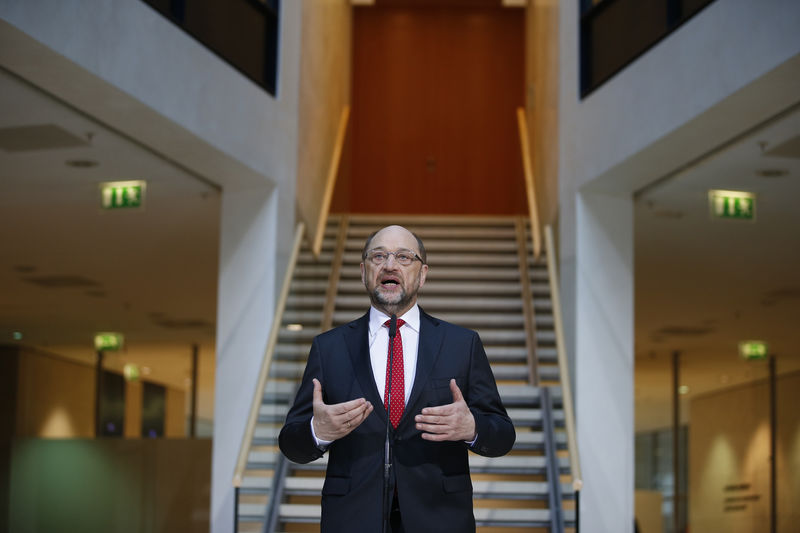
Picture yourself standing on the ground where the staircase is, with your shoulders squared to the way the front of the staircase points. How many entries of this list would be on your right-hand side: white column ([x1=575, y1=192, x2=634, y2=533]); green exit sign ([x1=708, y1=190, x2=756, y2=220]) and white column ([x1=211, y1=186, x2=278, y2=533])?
1

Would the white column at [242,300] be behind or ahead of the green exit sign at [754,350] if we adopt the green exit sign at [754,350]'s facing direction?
ahead

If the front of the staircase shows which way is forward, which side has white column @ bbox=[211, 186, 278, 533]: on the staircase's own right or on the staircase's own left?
on the staircase's own right

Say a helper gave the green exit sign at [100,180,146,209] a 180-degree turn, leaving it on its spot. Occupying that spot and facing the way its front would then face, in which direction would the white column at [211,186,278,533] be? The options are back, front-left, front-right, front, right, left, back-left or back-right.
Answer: right

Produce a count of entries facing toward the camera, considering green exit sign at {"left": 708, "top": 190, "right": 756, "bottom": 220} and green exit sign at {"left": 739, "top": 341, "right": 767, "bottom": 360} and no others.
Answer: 2

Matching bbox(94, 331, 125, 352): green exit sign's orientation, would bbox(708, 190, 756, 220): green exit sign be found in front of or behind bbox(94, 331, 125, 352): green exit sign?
in front

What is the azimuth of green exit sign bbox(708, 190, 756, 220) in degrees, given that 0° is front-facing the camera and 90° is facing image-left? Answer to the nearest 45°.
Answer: approximately 0°

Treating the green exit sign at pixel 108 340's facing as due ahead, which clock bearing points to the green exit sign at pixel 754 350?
the green exit sign at pixel 754 350 is roughly at 10 o'clock from the green exit sign at pixel 108 340.
